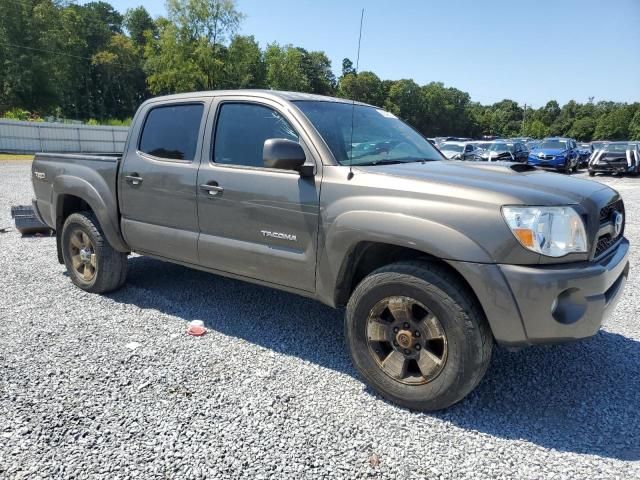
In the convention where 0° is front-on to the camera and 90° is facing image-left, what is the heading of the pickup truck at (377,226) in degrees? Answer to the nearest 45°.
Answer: approximately 315°

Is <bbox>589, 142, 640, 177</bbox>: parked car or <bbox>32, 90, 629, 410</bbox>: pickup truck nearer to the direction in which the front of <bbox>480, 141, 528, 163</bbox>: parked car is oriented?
the pickup truck

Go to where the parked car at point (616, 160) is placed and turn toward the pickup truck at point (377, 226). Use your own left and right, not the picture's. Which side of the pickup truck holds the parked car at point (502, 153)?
right

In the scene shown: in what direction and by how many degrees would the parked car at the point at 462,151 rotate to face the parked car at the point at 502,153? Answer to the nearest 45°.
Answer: approximately 135° to its left

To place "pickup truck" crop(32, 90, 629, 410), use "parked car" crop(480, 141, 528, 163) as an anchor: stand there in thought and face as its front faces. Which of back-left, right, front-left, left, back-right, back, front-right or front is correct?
front-left

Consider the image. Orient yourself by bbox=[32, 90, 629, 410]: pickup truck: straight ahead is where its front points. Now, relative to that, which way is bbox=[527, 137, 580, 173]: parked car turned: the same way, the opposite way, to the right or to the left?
to the right

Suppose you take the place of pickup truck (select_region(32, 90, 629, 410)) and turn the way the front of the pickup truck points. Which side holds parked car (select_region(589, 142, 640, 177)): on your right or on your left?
on your left

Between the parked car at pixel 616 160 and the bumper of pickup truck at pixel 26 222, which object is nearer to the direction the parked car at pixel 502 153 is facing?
the bumper of pickup truck
